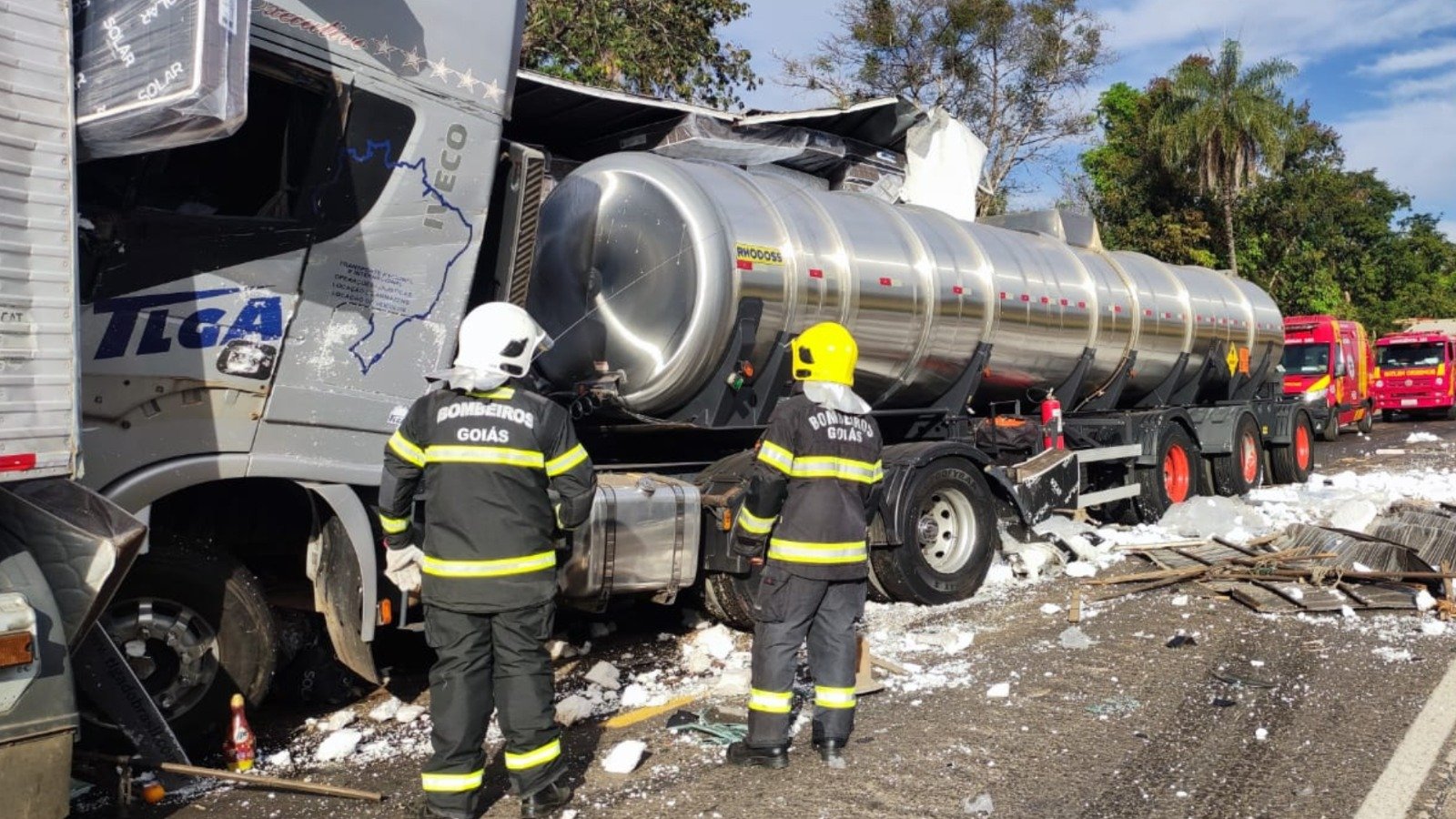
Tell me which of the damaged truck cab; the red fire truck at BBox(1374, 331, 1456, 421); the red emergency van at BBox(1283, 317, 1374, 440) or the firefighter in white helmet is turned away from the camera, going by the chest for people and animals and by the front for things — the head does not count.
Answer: the firefighter in white helmet

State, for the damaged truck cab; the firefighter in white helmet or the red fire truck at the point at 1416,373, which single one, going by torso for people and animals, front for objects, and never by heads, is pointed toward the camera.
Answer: the red fire truck

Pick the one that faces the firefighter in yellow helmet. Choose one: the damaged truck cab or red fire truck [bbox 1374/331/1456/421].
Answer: the red fire truck

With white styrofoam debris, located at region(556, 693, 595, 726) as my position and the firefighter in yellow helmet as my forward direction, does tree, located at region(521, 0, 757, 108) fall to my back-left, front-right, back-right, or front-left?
back-left

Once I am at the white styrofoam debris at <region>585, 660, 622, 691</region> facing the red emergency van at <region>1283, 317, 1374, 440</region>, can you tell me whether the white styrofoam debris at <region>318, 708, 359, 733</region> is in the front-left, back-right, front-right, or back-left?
back-left

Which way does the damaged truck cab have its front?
to the viewer's left

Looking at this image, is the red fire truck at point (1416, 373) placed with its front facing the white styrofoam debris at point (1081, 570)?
yes

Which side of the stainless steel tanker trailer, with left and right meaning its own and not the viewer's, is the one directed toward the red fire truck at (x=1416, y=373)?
back

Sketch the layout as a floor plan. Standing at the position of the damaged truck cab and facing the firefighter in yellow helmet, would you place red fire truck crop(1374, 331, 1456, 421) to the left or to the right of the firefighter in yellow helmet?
left

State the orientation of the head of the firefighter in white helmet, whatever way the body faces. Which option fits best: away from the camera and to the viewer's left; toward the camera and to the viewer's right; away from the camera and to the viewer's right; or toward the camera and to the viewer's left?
away from the camera and to the viewer's right

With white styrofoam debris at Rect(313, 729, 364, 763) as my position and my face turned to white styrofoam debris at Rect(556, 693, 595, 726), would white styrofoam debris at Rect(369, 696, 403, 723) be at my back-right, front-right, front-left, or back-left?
front-left

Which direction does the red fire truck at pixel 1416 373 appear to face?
toward the camera

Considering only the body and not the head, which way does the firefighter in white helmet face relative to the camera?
away from the camera

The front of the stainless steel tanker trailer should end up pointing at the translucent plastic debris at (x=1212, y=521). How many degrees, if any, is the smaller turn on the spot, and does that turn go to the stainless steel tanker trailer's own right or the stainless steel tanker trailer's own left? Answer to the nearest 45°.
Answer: approximately 180°

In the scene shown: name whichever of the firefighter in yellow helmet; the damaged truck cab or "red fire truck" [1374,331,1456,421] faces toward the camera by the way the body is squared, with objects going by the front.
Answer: the red fire truck
